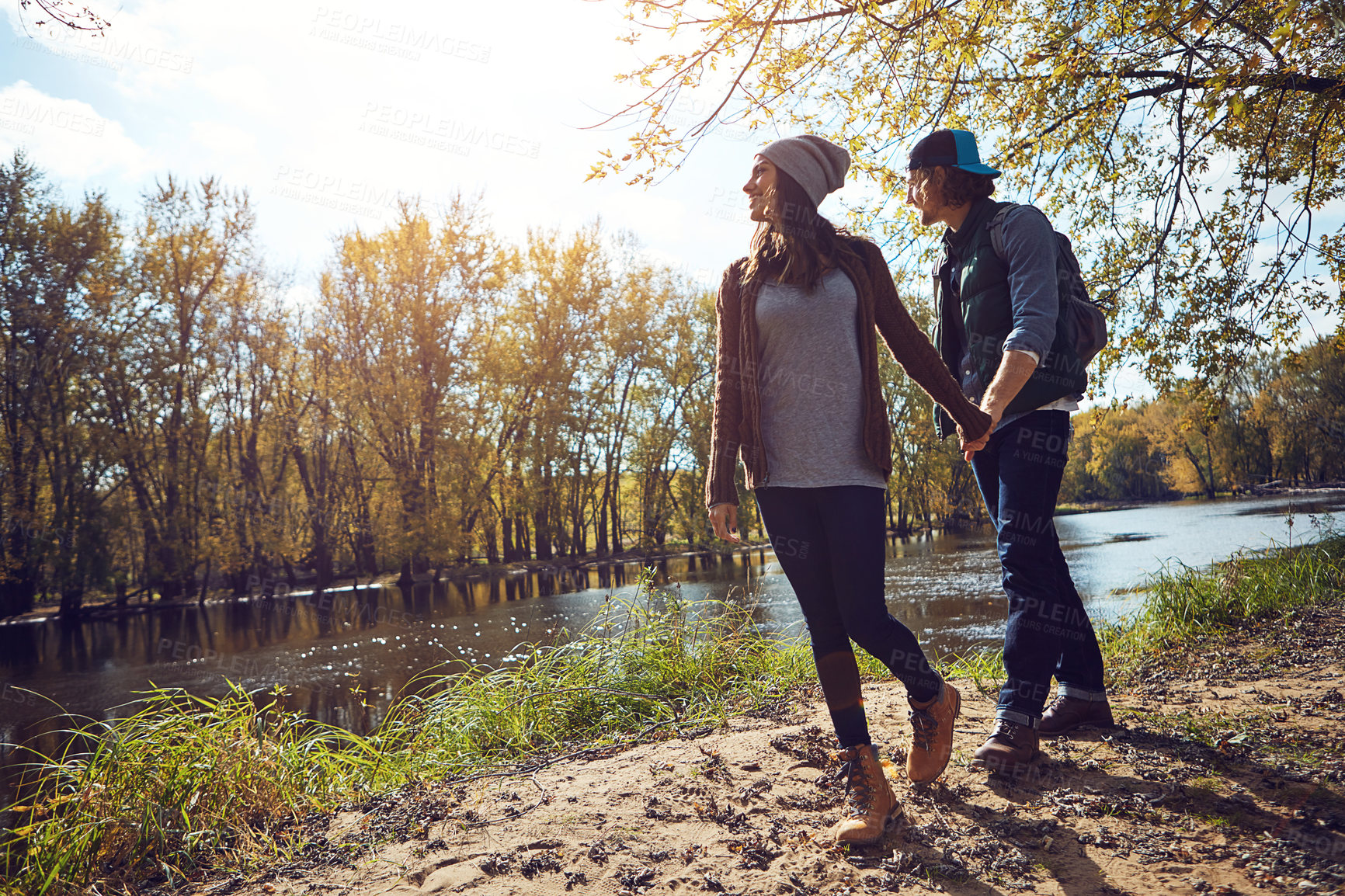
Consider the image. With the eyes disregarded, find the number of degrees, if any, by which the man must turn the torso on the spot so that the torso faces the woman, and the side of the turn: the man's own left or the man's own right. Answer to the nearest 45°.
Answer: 0° — they already face them

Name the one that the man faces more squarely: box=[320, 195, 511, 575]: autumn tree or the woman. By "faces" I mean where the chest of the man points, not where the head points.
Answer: the woman

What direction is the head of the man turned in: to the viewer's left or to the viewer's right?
to the viewer's left

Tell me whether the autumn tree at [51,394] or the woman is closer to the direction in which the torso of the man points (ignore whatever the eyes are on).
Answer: the woman

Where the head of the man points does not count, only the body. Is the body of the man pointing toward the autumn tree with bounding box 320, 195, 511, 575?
no

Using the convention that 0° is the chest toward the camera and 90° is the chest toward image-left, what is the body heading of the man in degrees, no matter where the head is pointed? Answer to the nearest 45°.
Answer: approximately 45°
